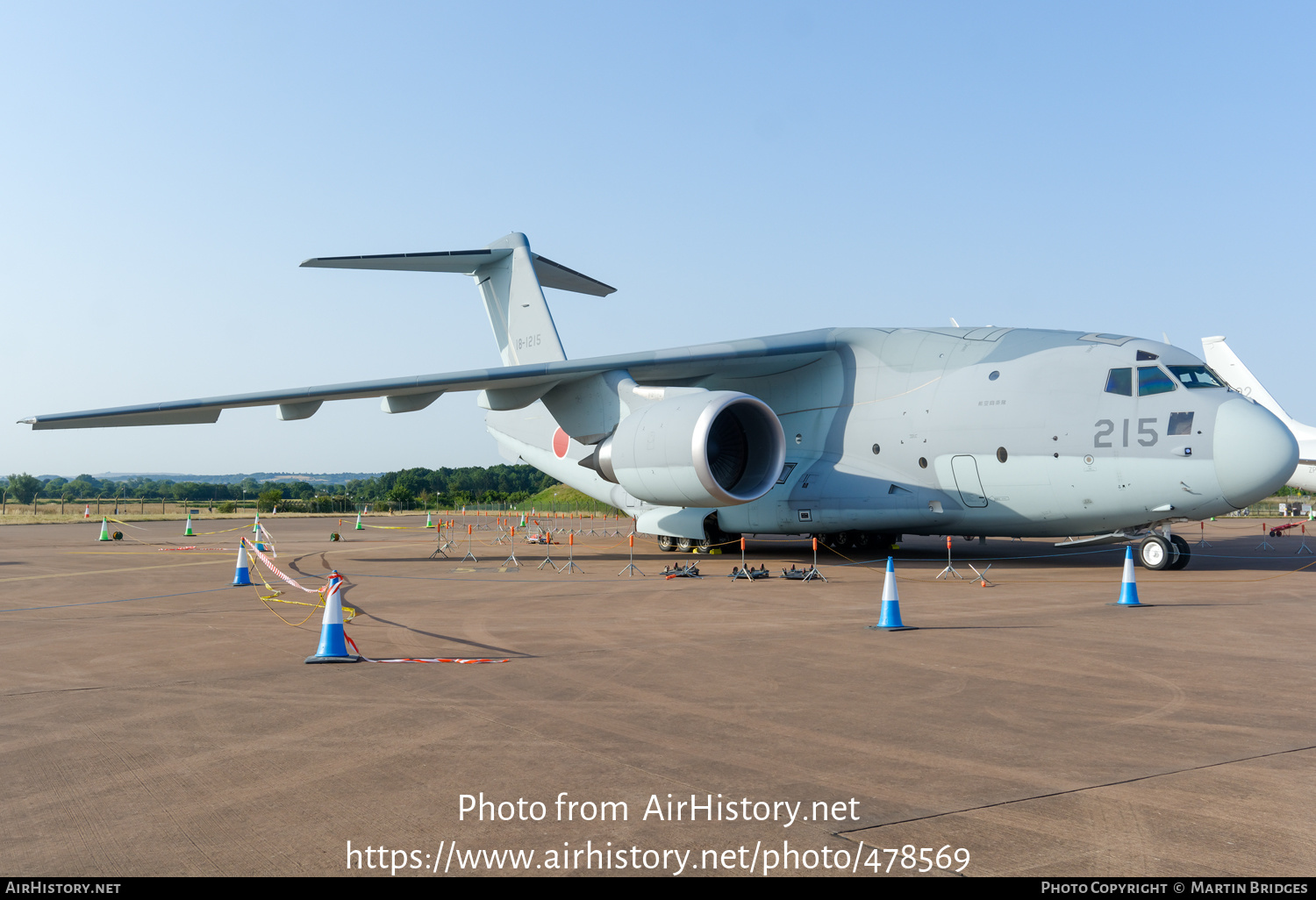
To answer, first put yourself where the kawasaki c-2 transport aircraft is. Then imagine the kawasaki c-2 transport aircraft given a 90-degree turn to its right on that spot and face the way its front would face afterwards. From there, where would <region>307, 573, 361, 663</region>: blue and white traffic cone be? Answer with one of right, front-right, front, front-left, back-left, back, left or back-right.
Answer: front

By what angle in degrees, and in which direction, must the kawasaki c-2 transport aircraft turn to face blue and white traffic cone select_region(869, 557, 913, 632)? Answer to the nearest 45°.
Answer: approximately 45° to its right

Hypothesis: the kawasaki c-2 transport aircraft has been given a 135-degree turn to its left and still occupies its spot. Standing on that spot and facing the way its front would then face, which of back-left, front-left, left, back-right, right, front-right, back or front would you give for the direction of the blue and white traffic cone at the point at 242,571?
left

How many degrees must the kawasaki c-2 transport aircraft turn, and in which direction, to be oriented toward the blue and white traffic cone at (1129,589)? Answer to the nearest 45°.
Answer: approximately 45° to its right

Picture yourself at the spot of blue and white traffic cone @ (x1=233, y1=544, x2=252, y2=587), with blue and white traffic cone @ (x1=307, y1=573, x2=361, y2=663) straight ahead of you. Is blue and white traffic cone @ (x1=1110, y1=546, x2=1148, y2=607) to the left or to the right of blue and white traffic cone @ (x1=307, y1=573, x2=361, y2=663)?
left

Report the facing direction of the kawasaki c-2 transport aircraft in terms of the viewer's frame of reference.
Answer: facing the viewer and to the right of the viewer
